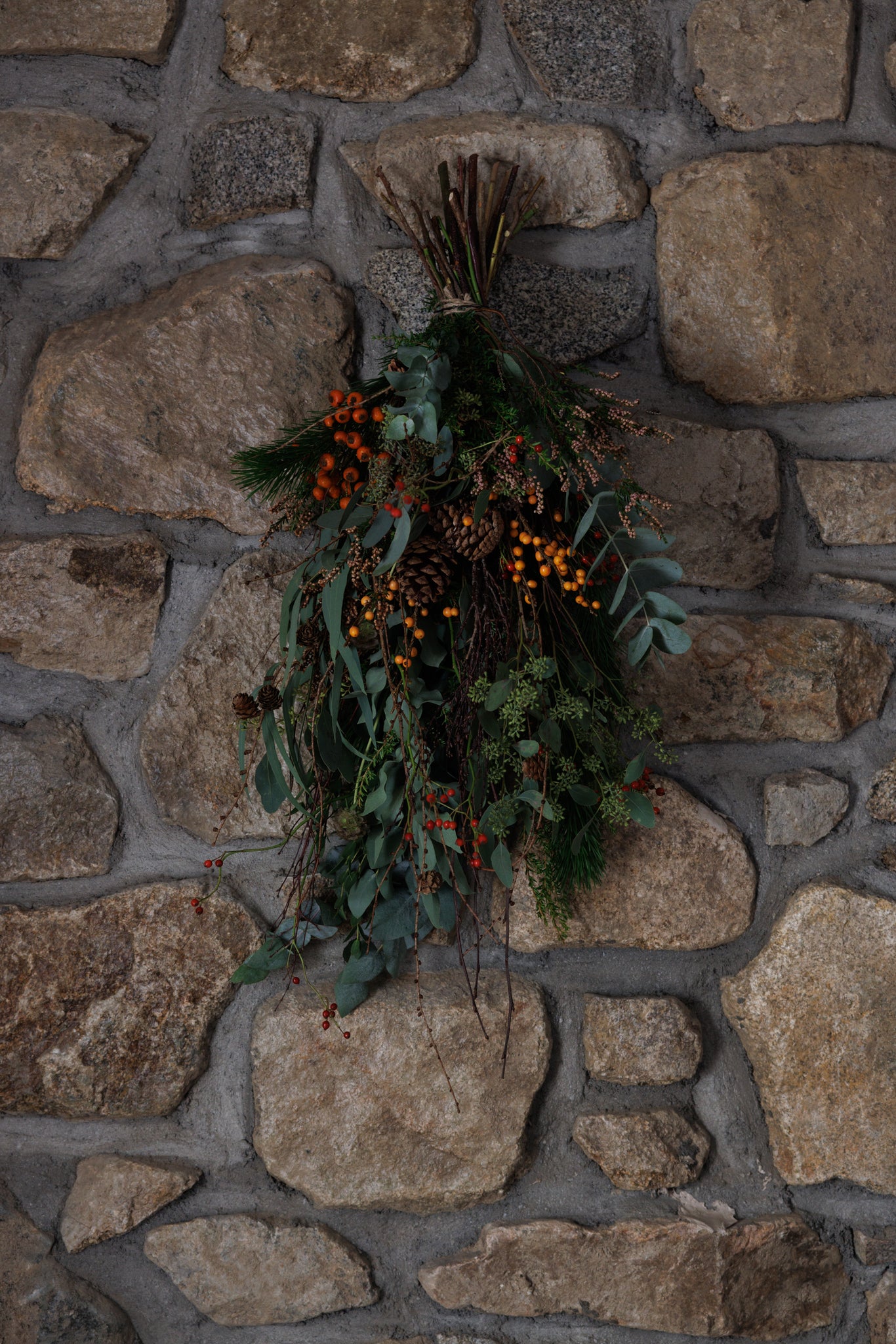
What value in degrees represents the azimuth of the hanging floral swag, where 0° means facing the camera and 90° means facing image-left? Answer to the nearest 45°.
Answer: approximately 0°
